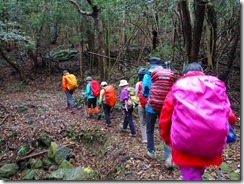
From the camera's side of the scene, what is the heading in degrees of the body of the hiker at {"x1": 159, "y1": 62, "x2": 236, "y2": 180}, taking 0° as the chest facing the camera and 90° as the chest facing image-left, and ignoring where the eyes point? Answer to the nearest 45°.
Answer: approximately 180°

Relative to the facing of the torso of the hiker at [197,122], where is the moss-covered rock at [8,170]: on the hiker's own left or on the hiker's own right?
on the hiker's own left

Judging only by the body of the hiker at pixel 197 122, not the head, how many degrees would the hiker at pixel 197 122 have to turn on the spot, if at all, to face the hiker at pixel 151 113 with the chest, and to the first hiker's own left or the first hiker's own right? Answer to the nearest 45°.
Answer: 0° — they already face them

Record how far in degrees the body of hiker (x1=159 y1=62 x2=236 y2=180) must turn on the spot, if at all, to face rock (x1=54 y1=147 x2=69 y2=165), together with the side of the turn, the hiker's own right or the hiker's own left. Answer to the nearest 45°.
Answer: approximately 45° to the hiker's own left

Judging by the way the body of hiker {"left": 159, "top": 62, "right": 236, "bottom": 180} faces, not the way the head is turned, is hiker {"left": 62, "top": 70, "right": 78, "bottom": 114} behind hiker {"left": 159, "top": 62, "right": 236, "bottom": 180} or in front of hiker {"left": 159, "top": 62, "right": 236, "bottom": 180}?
in front

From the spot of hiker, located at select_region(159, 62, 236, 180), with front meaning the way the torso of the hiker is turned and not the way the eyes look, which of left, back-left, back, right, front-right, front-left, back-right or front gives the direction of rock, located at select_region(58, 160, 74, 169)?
front-left

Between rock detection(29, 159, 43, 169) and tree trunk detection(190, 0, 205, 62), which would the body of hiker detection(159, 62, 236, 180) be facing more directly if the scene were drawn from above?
the tree trunk

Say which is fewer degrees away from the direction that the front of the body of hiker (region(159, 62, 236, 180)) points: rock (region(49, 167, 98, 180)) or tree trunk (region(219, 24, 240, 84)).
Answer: the tree trunk

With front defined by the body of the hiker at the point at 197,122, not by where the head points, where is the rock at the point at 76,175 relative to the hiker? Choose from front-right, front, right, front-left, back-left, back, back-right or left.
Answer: front-left

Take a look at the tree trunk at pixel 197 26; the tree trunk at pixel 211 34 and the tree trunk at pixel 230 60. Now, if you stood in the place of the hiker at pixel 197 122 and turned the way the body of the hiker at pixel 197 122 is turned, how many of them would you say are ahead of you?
3

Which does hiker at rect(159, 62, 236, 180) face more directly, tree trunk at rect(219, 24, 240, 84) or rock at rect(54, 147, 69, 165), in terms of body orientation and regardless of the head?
the tree trunk

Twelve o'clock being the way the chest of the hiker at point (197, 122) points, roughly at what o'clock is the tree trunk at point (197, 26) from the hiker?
The tree trunk is roughly at 12 o'clock from the hiker.

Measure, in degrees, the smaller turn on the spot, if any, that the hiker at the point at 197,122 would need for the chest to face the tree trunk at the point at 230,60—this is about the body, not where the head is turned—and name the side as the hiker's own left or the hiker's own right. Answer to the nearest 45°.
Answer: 0° — they already face it

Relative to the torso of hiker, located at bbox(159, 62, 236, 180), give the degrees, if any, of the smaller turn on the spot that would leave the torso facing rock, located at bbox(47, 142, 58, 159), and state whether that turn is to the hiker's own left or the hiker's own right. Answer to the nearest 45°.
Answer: approximately 45° to the hiker's own left

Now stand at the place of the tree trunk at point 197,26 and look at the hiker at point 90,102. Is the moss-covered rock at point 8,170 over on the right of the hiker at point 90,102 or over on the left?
left
